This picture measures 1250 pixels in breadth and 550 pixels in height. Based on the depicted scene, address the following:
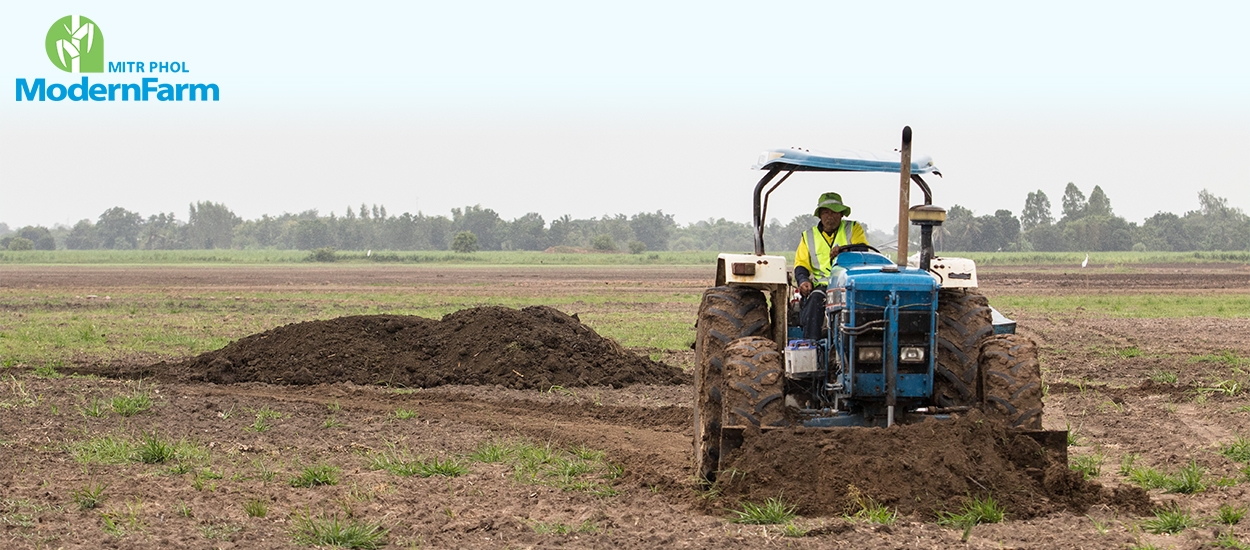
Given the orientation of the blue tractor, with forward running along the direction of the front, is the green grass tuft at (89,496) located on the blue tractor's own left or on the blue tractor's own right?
on the blue tractor's own right

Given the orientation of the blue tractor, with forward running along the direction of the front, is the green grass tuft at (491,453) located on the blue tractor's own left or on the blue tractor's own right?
on the blue tractor's own right

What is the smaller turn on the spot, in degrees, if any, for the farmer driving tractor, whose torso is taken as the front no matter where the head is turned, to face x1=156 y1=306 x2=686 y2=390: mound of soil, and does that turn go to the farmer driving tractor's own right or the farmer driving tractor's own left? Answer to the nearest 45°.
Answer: approximately 135° to the farmer driving tractor's own right

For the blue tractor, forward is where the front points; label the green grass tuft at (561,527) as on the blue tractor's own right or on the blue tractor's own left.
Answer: on the blue tractor's own right

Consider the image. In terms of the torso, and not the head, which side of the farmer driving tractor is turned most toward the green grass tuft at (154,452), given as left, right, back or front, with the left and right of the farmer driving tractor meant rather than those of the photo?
right

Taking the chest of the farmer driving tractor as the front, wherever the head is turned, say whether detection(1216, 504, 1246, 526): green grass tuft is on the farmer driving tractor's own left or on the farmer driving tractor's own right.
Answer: on the farmer driving tractor's own left

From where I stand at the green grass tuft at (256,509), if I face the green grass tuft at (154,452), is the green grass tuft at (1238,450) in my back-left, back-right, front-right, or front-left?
back-right

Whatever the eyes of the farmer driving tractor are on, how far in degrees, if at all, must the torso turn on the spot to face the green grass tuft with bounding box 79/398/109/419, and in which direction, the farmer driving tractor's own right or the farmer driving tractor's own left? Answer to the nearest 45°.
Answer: approximately 90° to the farmer driving tractor's own right
